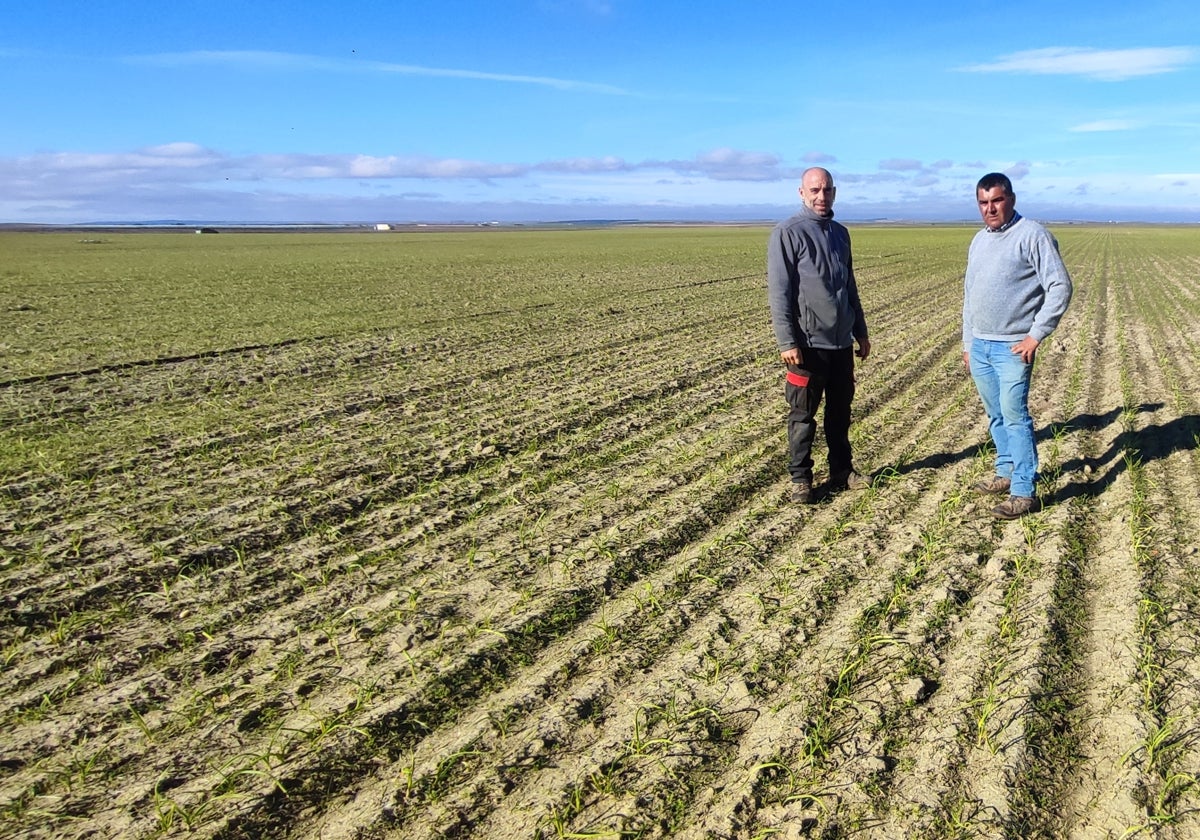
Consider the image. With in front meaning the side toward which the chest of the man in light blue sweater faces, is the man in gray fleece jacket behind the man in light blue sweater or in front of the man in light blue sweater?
in front

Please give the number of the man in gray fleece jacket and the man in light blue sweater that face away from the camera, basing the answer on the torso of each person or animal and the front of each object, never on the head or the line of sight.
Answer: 0

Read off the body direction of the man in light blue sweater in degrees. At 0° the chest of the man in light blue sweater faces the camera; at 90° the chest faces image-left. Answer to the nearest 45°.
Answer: approximately 45°

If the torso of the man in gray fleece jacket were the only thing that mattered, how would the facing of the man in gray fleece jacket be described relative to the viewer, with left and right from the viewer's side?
facing the viewer and to the right of the viewer

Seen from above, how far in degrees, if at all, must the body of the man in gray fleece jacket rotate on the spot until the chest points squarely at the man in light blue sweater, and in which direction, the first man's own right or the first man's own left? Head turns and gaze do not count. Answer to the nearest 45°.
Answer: approximately 45° to the first man's own left
